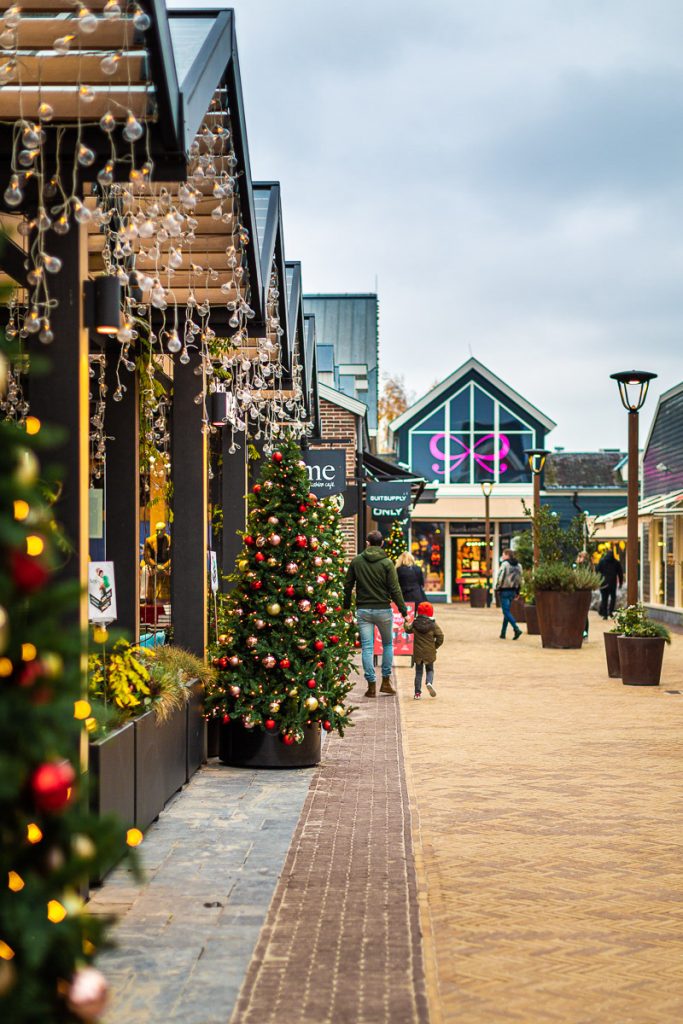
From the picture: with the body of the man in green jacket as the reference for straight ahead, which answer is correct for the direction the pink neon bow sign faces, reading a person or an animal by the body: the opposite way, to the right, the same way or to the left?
the opposite way

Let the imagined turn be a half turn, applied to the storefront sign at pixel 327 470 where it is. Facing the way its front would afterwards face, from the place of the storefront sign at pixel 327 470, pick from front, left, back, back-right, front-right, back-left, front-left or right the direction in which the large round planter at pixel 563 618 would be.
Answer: front-right

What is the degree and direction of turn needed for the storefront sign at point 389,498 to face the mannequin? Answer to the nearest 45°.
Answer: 0° — it already faces it

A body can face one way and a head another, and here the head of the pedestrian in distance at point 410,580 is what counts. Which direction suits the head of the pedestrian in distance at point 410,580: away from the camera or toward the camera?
away from the camera

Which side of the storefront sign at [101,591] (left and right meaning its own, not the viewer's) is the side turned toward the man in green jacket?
left

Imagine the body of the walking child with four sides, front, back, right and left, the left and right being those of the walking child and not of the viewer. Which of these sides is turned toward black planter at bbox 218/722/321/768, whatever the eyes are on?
back

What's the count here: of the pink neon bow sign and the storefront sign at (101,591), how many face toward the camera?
2

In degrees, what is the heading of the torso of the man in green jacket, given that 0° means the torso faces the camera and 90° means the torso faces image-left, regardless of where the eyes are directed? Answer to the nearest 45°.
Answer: approximately 180°

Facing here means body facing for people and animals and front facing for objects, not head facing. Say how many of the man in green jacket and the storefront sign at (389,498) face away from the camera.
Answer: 1

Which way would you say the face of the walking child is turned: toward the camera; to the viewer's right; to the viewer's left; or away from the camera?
away from the camera

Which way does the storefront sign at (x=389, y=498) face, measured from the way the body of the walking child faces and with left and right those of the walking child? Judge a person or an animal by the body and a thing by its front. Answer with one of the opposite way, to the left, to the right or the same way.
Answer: the opposite way

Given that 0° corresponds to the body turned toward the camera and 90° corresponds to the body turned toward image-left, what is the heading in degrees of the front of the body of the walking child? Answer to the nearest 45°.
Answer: approximately 180°
